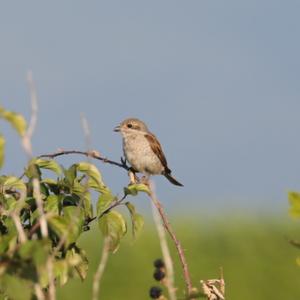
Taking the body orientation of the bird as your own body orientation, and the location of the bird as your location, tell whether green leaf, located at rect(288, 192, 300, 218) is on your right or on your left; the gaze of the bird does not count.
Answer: on your left

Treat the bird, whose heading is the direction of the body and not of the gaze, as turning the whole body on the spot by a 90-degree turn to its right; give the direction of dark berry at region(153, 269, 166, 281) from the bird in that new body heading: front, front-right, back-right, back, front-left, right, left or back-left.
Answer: back-left
